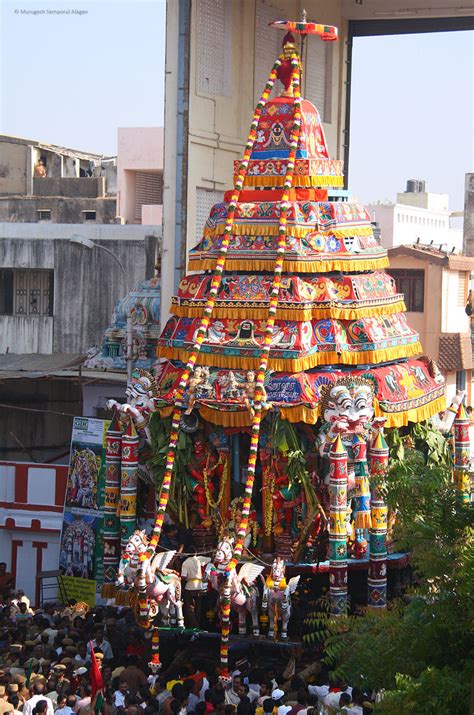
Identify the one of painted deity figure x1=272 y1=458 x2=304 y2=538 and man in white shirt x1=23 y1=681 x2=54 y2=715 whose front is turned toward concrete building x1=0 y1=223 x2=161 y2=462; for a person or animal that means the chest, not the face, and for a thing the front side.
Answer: the man in white shirt

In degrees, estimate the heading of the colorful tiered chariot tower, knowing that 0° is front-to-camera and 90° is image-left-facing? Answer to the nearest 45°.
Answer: approximately 45°

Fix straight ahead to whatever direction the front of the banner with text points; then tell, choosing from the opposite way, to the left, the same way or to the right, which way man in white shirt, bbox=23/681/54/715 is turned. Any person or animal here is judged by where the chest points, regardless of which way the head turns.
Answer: the opposite way

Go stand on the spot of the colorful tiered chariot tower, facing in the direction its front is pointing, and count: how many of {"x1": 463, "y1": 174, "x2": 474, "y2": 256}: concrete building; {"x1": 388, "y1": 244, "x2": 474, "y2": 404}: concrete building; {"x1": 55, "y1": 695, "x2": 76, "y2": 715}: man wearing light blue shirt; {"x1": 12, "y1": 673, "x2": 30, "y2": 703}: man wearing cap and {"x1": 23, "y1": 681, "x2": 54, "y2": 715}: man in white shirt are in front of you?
3

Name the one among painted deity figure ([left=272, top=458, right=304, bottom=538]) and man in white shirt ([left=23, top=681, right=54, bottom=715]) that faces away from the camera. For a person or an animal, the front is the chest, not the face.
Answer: the man in white shirt

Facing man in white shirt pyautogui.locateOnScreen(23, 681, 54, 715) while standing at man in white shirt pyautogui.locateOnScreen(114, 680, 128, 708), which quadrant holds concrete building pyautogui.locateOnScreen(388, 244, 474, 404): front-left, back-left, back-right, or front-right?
back-right

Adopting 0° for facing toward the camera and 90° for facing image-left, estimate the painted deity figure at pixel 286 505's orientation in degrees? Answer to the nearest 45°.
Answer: approximately 45°

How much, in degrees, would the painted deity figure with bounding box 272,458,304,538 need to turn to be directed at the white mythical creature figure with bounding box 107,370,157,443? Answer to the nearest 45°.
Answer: approximately 45° to its right

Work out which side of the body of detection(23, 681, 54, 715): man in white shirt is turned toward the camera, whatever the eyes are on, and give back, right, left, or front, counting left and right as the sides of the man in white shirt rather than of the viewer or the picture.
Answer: back
